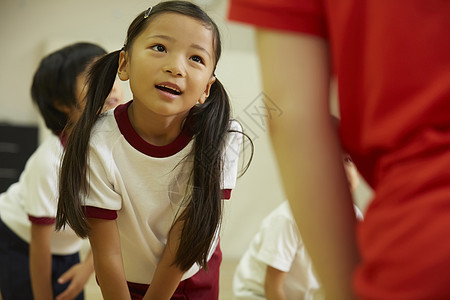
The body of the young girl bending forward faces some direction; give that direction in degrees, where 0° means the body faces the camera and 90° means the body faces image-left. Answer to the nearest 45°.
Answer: approximately 0°
